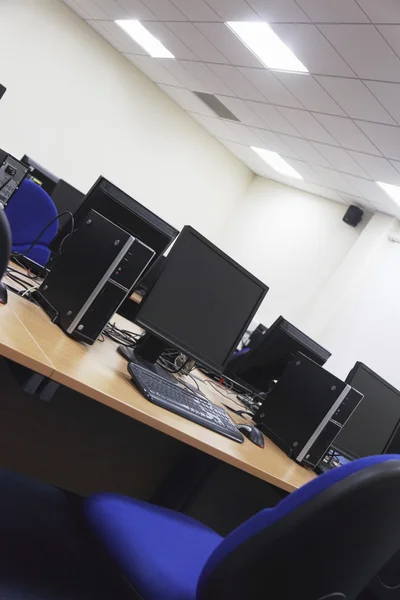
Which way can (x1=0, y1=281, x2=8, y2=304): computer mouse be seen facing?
away from the camera

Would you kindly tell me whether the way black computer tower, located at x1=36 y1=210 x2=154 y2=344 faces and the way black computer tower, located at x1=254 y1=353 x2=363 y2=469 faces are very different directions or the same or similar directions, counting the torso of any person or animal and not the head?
same or similar directions

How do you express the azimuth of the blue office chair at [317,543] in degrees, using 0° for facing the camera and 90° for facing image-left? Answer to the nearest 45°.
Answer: approximately 135°

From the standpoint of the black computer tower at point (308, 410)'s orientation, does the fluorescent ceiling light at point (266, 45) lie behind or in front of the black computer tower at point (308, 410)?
behind

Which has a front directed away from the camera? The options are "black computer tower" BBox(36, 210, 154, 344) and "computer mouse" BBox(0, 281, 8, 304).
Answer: the computer mouse

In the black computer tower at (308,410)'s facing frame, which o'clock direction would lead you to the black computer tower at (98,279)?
the black computer tower at (98,279) is roughly at 3 o'clock from the black computer tower at (308,410).

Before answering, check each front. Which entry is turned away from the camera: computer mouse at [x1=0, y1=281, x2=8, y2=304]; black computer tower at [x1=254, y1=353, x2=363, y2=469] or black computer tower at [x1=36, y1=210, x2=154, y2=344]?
the computer mouse

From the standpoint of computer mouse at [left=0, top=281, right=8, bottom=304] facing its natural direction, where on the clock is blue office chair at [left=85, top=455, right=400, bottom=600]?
The blue office chair is roughly at 5 o'clock from the computer mouse.

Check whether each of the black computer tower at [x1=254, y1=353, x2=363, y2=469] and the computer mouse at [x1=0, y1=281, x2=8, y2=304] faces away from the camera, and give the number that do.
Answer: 1

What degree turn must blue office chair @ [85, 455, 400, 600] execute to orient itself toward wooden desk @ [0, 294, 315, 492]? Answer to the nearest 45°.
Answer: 0° — it already faces it

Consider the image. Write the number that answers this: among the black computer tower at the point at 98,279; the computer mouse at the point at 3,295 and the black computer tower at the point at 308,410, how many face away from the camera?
1

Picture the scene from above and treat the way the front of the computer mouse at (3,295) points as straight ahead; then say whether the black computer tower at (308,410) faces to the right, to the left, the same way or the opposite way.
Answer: the opposite way

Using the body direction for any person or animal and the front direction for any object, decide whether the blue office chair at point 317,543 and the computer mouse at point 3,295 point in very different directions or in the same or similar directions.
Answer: same or similar directions
